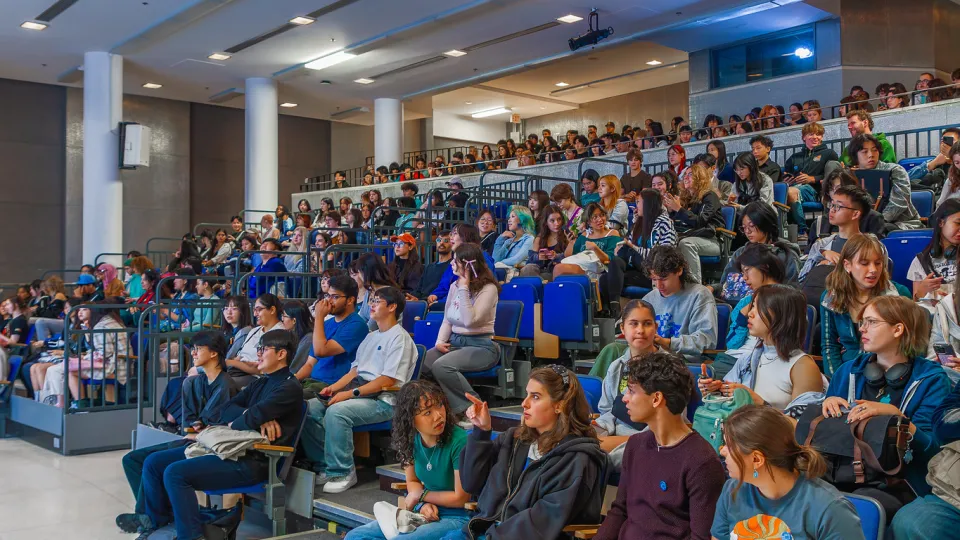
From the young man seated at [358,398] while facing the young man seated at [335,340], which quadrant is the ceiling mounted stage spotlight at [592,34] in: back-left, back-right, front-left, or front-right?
front-right

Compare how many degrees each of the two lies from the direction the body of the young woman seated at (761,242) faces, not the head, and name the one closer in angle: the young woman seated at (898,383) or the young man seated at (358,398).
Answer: the young man seated

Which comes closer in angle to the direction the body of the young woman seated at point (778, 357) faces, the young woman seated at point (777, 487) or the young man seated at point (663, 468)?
the young man seated

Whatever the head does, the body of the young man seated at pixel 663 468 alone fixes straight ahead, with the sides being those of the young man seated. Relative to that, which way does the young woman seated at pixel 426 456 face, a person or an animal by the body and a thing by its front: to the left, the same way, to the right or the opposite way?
the same way

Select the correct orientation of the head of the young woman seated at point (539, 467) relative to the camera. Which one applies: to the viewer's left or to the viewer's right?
to the viewer's left

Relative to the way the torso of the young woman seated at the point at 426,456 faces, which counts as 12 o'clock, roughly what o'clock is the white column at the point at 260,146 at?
The white column is roughly at 4 o'clock from the young woman seated.

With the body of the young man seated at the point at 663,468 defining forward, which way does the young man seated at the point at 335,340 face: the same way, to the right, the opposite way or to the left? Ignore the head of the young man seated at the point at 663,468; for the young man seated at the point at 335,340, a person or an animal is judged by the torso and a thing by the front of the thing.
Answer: the same way

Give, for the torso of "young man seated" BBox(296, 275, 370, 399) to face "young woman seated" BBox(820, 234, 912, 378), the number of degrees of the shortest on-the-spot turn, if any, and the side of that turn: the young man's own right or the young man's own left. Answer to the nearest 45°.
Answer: approximately 90° to the young man's own left

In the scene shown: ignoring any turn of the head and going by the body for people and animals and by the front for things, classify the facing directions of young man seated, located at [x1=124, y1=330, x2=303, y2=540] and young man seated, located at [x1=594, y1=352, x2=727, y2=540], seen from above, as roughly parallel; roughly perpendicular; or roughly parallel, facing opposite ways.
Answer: roughly parallel

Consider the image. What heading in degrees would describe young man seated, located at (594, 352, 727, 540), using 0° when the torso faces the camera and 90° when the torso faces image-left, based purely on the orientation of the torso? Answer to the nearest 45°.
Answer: approximately 45°

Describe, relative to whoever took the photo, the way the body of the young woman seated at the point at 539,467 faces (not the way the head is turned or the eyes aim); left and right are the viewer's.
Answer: facing the viewer and to the left of the viewer

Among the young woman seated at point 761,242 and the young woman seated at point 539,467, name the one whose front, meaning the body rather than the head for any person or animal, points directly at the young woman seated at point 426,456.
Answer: the young woman seated at point 761,242

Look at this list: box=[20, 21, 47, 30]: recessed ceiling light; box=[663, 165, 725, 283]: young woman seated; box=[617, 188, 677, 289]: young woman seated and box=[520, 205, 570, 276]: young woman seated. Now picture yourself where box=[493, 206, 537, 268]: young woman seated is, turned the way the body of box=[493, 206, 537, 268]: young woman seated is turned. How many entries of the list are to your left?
3

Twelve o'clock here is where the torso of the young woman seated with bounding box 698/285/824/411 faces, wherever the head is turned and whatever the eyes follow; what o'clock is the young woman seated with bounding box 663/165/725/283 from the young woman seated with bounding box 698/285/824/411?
the young woman seated with bounding box 663/165/725/283 is roughly at 4 o'clock from the young woman seated with bounding box 698/285/824/411.

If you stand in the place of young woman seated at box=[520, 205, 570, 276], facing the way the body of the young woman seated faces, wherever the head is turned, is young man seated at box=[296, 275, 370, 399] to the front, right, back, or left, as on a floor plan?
front

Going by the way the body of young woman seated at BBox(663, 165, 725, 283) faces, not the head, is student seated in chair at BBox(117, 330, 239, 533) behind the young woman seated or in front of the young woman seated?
in front

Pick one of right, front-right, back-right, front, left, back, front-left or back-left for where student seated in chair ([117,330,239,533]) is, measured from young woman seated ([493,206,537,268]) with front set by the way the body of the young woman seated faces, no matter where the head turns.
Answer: front
